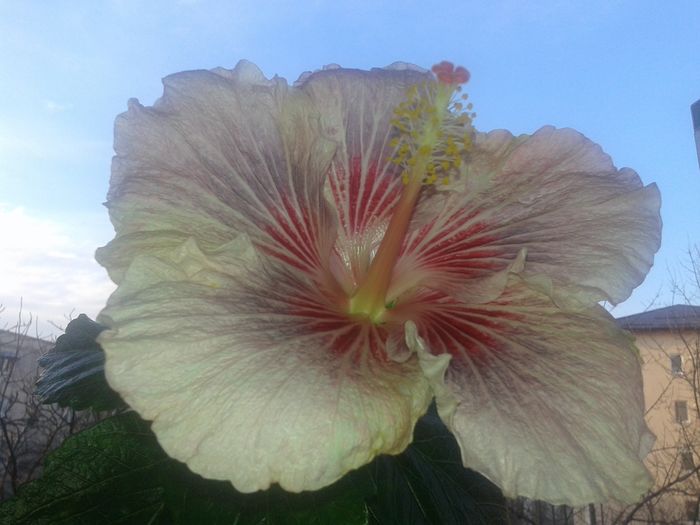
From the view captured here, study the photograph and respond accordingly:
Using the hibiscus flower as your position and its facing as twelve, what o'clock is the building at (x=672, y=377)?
The building is roughly at 7 o'clock from the hibiscus flower.

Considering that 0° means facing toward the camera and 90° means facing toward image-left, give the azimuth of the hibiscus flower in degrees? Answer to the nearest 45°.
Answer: approximately 0°
